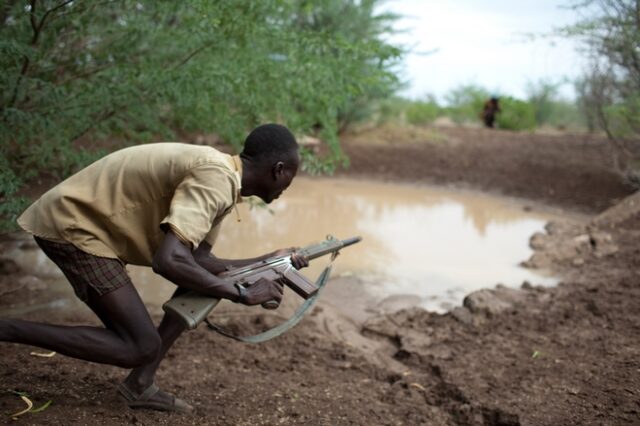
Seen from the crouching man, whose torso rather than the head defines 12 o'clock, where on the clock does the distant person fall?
The distant person is roughly at 10 o'clock from the crouching man.

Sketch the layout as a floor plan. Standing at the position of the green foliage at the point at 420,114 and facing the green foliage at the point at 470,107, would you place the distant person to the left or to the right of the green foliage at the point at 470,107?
right

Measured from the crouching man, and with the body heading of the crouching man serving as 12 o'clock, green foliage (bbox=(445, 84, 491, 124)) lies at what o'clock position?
The green foliage is roughly at 10 o'clock from the crouching man.

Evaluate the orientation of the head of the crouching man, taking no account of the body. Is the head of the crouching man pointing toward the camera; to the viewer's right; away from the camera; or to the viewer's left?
to the viewer's right

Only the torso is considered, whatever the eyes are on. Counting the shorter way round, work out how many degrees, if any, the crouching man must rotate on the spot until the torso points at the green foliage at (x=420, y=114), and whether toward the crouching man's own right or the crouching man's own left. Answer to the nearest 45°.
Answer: approximately 45° to the crouching man's own left

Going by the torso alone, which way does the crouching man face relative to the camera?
to the viewer's right

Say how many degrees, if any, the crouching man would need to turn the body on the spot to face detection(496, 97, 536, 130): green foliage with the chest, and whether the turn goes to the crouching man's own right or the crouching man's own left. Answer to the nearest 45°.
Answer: approximately 45° to the crouching man's own left
